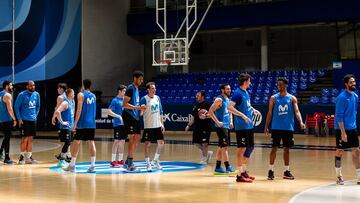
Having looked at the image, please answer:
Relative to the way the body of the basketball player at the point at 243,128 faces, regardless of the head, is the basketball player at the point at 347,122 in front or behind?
in front

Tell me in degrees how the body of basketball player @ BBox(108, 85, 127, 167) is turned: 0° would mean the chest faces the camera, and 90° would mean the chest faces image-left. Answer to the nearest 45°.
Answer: approximately 315°

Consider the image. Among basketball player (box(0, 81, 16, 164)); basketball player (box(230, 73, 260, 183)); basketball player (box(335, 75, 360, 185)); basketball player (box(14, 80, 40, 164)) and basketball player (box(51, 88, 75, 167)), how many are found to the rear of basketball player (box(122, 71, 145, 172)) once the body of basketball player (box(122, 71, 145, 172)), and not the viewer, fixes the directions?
3

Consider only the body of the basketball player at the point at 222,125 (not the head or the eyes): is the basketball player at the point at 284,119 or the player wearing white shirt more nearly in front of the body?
the basketball player

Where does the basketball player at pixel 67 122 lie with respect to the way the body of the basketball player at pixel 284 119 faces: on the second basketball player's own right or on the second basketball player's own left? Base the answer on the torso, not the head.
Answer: on the second basketball player's own right
